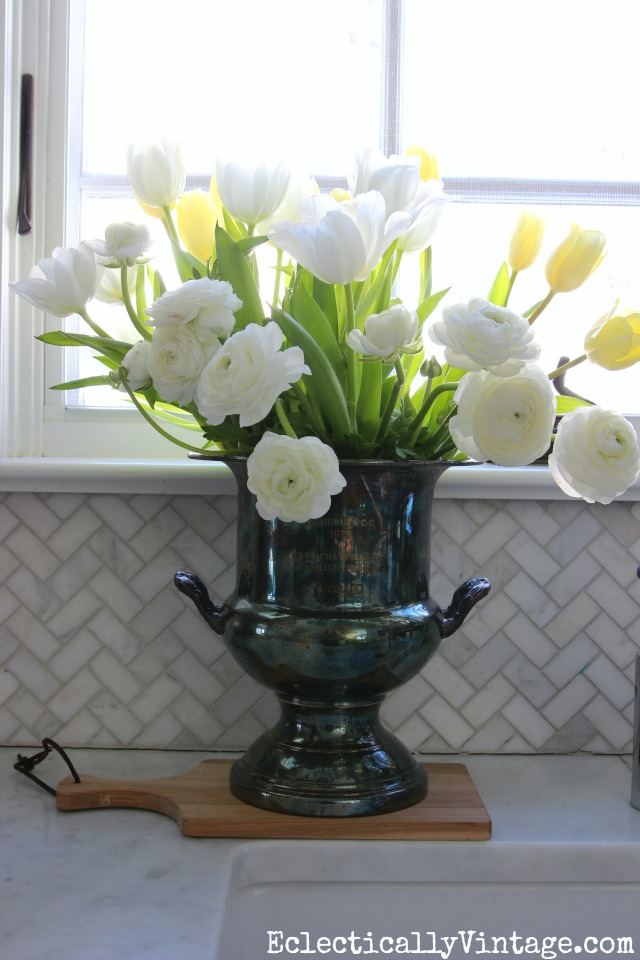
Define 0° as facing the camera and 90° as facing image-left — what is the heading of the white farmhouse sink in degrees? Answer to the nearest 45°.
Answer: approximately 0°
